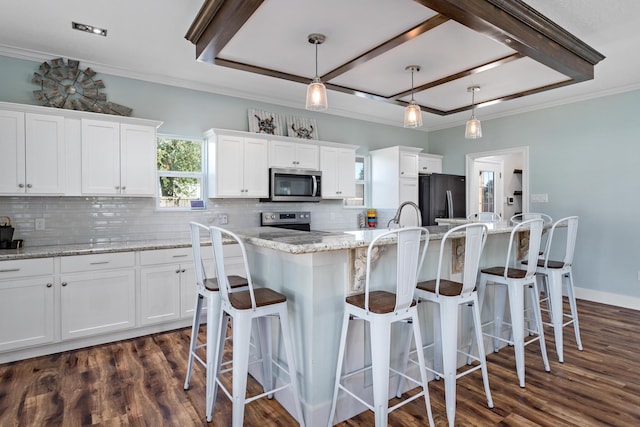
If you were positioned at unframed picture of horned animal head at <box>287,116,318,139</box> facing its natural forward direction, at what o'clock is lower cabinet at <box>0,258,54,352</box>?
The lower cabinet is roughly at 3 o'clock from the unframed picture of horned animal head.

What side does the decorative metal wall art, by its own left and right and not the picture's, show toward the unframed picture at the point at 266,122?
left

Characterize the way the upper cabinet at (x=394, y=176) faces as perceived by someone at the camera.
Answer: facing the viewer and to the right of the viewer

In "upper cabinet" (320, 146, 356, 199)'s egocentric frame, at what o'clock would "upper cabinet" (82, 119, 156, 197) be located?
"upper cabinet" (82, 119, 156, 197) is roughly at 3 o'clock from "upper cabinet" (320, 146, 356, 199).

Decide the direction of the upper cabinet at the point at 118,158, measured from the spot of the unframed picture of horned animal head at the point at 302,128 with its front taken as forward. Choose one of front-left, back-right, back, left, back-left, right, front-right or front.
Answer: right

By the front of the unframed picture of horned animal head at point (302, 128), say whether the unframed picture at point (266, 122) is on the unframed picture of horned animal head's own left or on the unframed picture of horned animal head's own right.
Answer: on the unframed picture of horned animal head's own right

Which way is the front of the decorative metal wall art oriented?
toward the camera

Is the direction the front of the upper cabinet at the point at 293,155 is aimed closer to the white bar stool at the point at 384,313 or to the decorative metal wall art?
the white bar stool

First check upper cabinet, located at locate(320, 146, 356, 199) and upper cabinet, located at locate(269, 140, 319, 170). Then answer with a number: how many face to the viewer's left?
0

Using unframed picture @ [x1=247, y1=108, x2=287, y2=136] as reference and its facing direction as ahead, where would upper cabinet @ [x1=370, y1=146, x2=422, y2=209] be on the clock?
The upper cabinet is roughly at 10 o'clock from the unframed picture.

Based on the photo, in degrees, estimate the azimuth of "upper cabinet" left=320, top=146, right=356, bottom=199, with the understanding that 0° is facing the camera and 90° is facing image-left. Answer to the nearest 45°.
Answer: approximately 315°
